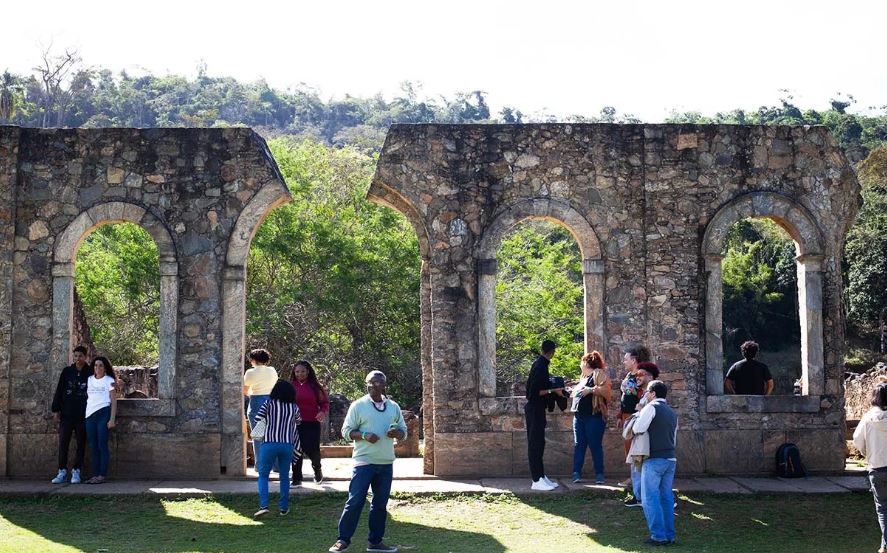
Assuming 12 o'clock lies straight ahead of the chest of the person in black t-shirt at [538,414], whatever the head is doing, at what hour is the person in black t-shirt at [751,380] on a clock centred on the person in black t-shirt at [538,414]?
the person in black t-shirt at [751,380] is roughly at 11 o'clock from the person in black t-shirt at [538,414].

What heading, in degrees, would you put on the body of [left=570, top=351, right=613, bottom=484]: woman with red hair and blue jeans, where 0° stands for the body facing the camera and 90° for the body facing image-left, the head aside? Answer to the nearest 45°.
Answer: approximately 45°

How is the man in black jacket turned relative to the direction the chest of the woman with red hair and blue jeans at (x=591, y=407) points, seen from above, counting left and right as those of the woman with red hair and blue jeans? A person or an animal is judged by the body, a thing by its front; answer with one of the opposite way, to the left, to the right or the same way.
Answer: to the left

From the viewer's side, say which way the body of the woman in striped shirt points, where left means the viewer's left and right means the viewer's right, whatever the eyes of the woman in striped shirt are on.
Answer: facing away from the viewer

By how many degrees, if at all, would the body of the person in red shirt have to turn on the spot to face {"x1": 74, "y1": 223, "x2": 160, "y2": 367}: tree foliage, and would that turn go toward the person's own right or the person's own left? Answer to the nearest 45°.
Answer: approximately 135° to the person's own right

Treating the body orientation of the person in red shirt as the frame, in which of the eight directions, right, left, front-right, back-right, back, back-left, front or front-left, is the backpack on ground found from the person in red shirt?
back-left

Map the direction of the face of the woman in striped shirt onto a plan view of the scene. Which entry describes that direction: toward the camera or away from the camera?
away from the camera

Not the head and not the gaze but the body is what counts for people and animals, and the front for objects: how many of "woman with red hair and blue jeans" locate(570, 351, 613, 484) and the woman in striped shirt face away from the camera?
1

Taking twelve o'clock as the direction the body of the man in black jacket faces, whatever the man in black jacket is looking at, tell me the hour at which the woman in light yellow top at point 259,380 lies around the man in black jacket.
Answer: The woman in light yellow top is roughly at 10 o'clock from the man in black jacket.

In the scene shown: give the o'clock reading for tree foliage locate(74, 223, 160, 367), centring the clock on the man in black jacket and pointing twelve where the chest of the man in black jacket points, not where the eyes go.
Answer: The tree foliage is roughly at 6 o'clock from the man in black jacket.

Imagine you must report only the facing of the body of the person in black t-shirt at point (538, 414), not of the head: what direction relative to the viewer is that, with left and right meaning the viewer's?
facing to the right of the viewer

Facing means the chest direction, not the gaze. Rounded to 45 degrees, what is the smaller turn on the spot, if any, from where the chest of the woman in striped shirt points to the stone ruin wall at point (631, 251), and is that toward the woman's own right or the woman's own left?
approximately 45° to the woman's own right

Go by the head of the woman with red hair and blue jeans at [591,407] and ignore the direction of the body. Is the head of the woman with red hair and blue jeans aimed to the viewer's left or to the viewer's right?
to the viewer's left

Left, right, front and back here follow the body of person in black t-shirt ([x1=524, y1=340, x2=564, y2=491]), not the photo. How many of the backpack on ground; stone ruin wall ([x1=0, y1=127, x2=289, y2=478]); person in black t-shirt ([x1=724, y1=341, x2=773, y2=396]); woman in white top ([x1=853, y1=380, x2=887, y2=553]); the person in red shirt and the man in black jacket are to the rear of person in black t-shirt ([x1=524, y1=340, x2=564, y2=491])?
3

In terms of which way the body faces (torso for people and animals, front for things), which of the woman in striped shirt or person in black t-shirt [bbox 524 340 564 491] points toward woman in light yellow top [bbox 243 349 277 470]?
the woman in striped shirt
